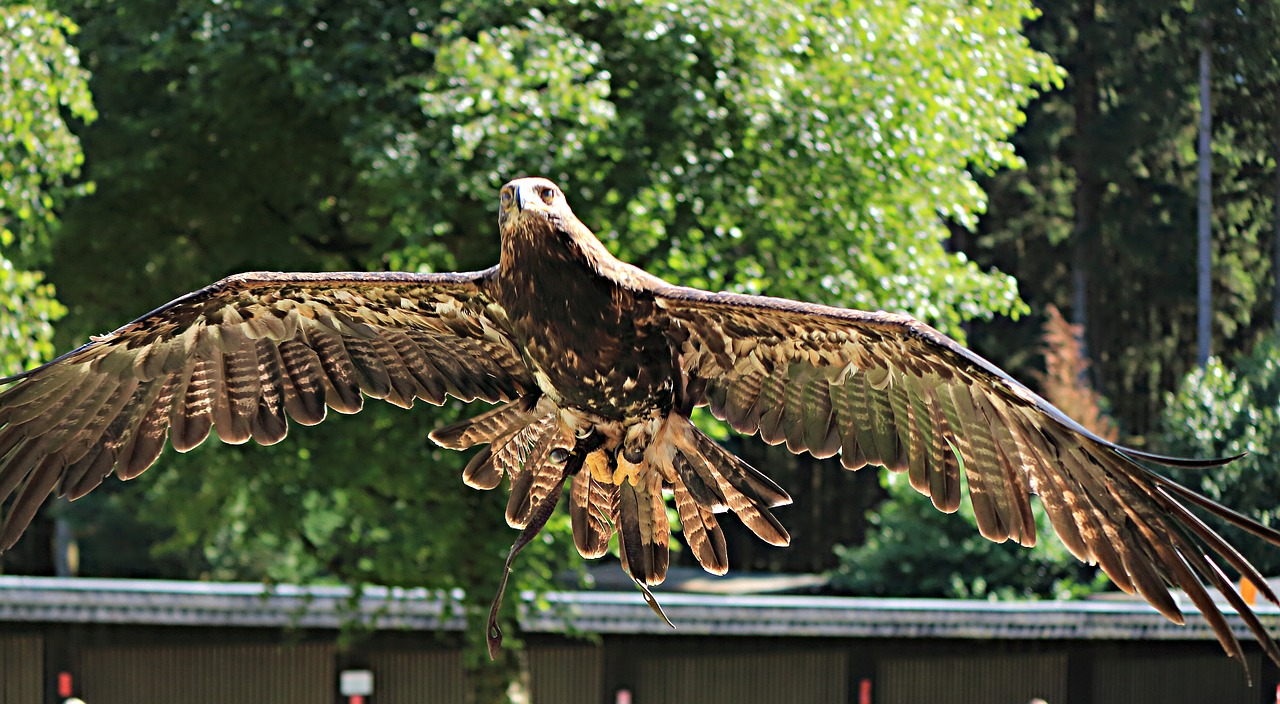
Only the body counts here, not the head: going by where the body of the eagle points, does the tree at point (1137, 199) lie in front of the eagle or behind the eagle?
behind

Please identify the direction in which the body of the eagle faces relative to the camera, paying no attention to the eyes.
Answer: toward the camera

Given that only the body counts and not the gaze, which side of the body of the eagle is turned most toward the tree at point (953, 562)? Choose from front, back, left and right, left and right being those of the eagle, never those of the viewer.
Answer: back
